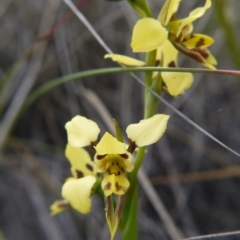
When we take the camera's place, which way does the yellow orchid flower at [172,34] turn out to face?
facing to the right of the viewer
